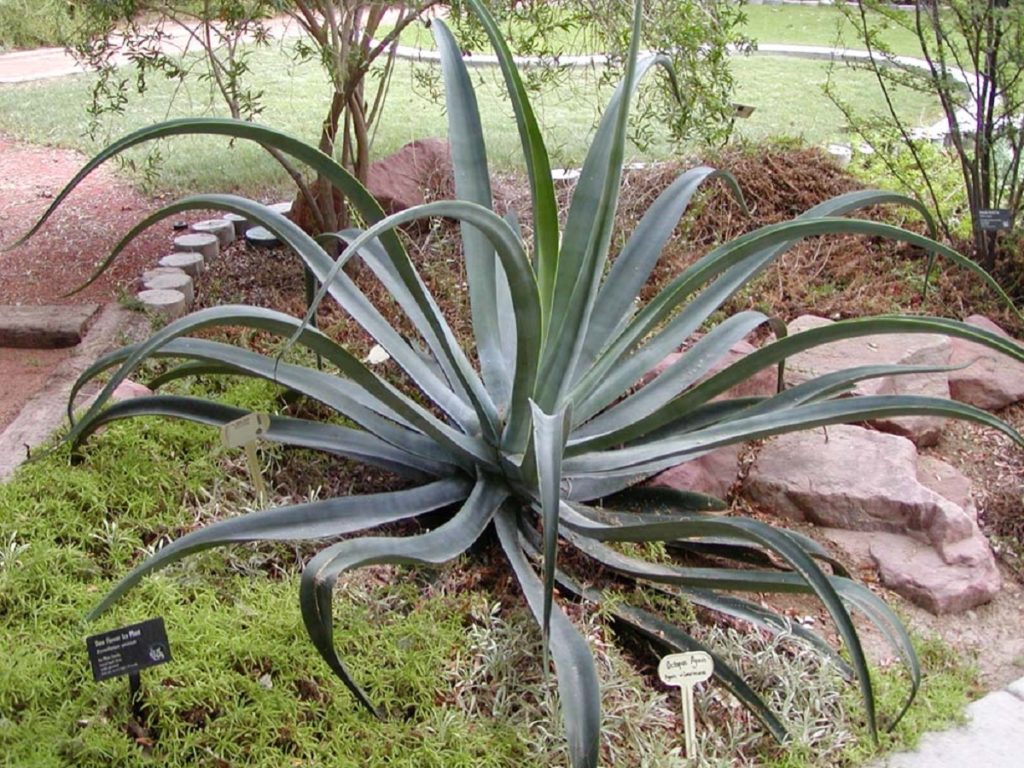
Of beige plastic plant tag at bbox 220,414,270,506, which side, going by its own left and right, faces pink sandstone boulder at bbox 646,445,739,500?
left

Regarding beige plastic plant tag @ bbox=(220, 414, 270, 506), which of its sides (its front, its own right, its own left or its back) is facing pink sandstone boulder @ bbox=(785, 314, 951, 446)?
left

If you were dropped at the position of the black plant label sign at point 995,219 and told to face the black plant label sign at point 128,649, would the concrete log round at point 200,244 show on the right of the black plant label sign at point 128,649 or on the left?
right

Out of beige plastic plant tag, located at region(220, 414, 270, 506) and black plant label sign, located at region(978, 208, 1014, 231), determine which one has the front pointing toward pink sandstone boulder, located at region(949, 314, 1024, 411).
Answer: the black plant label sign

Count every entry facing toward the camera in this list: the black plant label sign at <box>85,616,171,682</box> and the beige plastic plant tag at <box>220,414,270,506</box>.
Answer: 2

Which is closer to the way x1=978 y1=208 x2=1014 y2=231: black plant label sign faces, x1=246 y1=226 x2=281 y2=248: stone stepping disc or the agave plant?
the agave plant

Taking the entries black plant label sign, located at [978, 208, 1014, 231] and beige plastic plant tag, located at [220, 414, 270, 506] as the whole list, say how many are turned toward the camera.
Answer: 2

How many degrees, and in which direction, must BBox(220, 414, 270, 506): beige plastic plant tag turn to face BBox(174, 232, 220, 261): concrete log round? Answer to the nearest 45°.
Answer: approximately 180°

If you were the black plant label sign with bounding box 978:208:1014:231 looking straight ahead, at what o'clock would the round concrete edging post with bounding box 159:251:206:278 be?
The round concrete edging post is roughly at 2 o'clock from the black plant label sign.

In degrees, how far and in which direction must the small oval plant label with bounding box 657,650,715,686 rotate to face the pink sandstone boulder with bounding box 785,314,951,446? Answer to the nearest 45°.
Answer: approximately 180°

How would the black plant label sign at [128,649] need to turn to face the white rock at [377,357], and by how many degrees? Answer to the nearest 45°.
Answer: approximately 135° to its left

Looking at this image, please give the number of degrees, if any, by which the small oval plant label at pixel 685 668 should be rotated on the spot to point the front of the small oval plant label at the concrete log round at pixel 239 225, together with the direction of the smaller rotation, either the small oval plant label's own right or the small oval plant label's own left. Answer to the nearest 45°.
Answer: approximately 135° to the small oval plant label's own right

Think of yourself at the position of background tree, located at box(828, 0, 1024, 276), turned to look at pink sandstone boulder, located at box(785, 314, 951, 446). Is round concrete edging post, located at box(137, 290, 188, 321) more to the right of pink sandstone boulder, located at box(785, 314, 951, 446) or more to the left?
right
